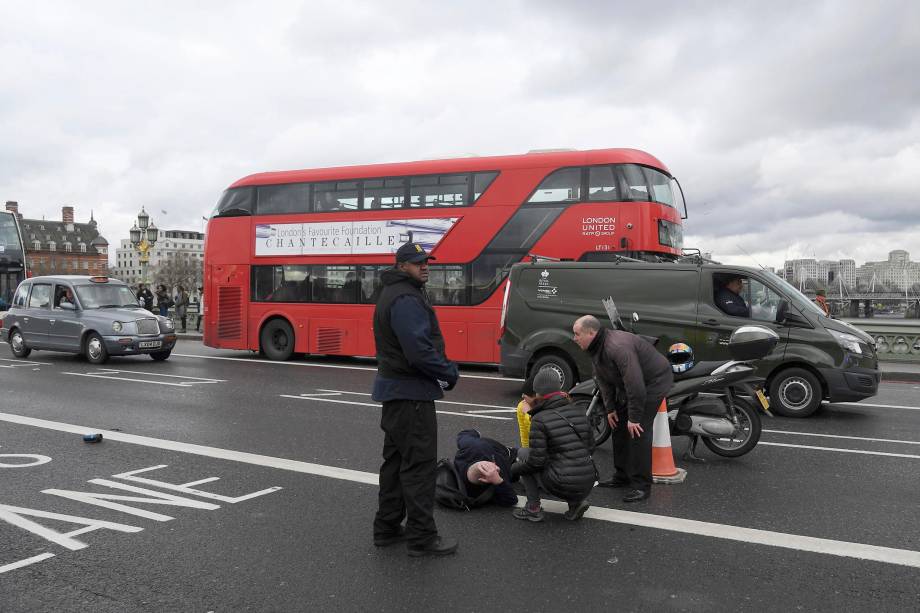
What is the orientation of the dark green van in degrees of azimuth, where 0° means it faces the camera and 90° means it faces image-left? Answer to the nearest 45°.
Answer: approximately 315°

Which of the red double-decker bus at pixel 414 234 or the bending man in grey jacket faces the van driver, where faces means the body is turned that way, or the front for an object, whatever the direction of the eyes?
the red double-decker bus

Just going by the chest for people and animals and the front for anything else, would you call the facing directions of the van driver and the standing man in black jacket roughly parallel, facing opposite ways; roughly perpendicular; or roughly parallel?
roughly perpendicular

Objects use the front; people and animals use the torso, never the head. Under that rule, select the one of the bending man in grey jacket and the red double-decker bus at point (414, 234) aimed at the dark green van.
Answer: the red double-decker bus

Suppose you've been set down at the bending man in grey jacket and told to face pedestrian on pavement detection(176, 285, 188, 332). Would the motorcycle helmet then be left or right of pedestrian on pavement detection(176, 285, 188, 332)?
right

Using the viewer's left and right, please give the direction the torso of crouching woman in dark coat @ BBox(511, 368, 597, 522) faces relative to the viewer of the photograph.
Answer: facing away from the viewer and to the left of the viewer

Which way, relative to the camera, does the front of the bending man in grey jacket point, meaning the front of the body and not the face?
to the viewer's left

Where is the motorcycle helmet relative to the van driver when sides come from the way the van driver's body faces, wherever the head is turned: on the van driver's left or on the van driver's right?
on the van driver's right

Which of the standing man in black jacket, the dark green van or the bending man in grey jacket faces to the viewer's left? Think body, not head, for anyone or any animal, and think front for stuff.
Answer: the bending man in grey jacket

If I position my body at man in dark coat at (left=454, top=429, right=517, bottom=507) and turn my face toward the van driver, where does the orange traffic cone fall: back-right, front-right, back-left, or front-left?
front-right

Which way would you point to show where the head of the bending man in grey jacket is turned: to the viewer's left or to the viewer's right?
to the viewer's left

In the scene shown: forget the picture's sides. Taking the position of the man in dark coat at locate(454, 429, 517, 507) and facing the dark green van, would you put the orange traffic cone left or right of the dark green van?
right

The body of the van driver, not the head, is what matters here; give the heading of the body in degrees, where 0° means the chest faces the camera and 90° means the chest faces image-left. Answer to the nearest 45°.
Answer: approximately 315°

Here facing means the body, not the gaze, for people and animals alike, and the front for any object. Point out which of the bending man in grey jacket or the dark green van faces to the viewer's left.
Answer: the bending man in grey jacket
